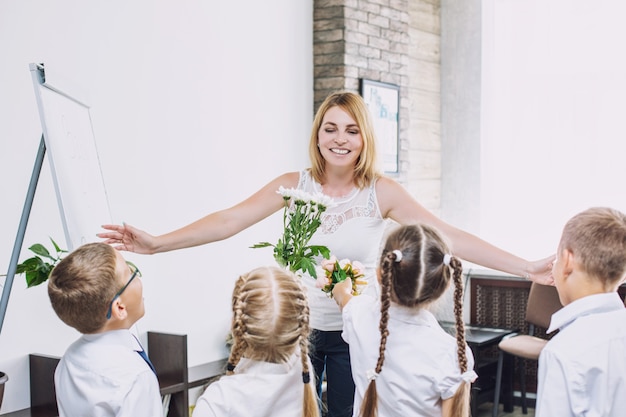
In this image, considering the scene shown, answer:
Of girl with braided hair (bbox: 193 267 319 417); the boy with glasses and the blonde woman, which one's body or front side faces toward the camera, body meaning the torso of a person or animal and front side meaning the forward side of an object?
the blonde woman

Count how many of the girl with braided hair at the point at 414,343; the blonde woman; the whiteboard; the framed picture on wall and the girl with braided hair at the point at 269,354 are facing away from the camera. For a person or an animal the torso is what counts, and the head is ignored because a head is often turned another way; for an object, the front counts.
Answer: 2

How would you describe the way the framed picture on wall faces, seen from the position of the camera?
facing the viewer and to the right of the viewer

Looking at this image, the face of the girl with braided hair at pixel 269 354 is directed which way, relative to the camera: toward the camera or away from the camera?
away from the camera

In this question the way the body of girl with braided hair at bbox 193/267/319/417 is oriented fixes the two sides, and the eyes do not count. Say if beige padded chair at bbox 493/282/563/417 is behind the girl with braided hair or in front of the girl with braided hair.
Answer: in front

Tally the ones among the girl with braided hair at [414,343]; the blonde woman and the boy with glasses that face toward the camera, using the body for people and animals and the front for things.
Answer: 1

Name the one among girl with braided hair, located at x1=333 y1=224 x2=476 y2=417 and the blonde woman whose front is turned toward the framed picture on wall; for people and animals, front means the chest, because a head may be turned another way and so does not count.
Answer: the girl with braided hair

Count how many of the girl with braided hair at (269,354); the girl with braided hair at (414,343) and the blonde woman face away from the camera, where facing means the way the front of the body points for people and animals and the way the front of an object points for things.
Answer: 2

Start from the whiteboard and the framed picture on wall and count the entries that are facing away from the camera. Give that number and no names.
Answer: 0

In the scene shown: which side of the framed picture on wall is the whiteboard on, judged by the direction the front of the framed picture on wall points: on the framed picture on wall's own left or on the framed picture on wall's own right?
on the framed picture on wall's own right

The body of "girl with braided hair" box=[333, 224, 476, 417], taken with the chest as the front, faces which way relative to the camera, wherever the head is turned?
away from the camera

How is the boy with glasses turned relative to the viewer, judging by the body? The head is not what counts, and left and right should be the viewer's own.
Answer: facing away from the viewer and to the right of the viewer

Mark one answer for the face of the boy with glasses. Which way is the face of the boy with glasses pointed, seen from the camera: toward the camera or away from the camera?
away from the camera

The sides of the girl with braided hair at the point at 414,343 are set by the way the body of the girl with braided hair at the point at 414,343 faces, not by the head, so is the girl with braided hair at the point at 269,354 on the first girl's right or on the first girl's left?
on the first girl's left

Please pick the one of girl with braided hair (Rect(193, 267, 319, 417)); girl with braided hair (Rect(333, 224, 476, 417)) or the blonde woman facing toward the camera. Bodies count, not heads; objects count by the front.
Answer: the blonde woman

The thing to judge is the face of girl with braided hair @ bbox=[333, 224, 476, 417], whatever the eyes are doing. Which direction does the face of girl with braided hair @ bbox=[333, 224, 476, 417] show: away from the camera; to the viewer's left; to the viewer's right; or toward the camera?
away from the camera

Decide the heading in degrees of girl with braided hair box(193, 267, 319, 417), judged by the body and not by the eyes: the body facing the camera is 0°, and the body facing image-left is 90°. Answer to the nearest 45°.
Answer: approximately 180°
